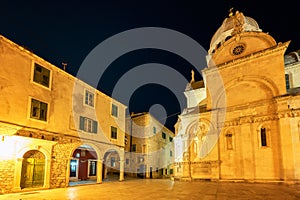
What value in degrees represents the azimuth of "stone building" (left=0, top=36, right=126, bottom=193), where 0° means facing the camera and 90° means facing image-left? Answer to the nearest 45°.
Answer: approximately 315°

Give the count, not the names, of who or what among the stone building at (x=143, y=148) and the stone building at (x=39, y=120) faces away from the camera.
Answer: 0

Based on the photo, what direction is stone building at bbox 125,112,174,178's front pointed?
toward the camera

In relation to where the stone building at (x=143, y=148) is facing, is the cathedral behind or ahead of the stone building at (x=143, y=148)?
ahead

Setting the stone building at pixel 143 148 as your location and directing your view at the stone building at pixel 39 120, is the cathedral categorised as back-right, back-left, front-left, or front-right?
front-left

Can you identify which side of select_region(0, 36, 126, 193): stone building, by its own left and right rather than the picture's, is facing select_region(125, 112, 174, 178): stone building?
left

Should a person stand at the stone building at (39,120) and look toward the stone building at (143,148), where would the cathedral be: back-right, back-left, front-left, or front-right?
front-right

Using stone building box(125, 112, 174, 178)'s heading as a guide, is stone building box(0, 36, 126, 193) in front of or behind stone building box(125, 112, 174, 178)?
in front
